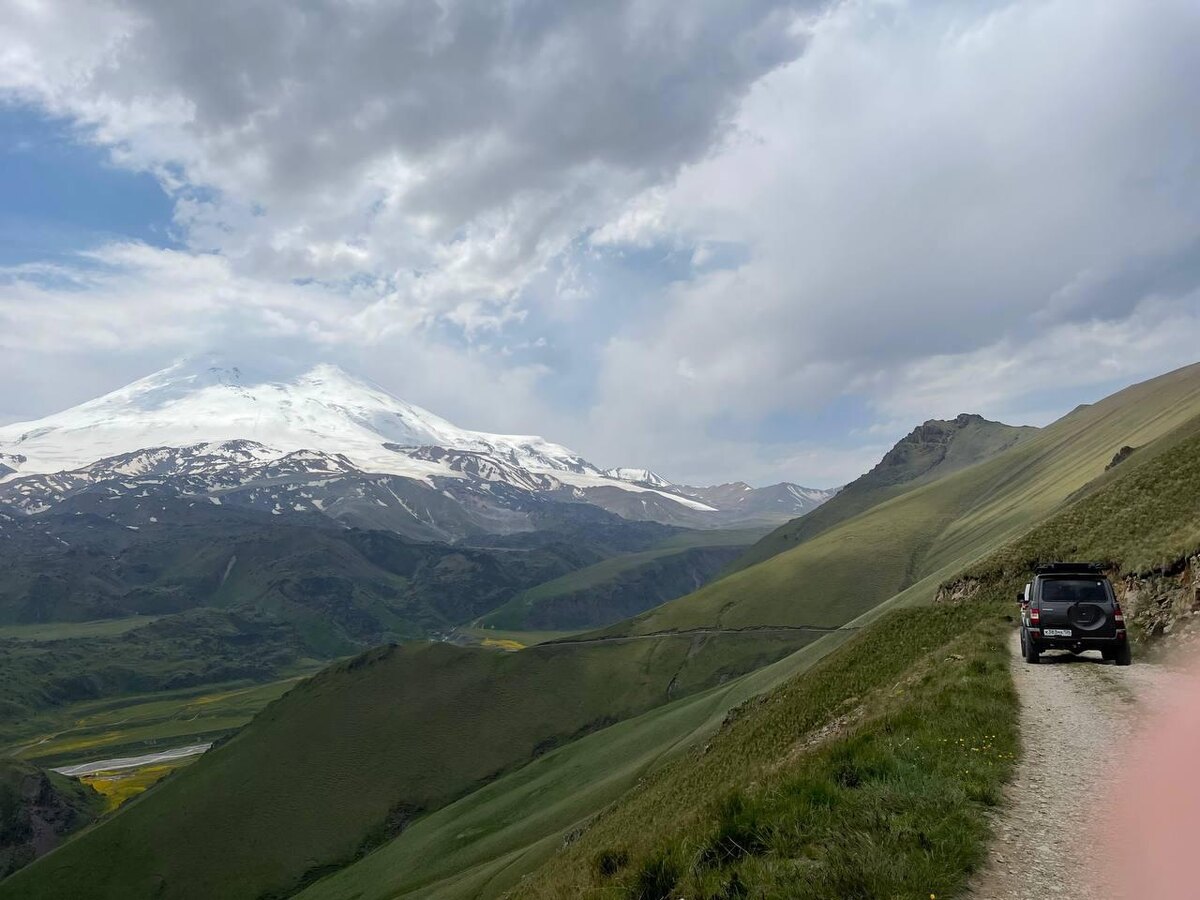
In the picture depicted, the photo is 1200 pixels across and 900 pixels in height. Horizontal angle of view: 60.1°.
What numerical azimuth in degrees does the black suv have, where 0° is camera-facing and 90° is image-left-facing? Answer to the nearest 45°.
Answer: approximately 180°
